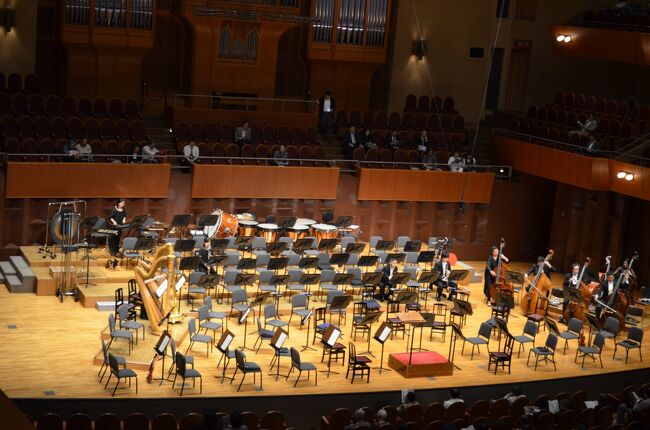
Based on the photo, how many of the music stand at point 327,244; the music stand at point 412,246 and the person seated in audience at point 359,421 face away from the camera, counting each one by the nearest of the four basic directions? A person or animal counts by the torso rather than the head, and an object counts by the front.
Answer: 3

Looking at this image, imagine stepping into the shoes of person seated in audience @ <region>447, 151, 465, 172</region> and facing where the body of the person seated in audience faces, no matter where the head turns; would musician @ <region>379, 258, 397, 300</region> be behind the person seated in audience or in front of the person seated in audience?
in front

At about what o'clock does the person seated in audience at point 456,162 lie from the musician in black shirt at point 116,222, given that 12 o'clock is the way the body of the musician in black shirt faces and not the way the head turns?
The person seated in audience is roughly at 10 o'clock from the musician in black shirt.

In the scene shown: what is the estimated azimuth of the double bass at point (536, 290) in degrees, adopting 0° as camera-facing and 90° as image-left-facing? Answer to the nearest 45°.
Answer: approximately 45°

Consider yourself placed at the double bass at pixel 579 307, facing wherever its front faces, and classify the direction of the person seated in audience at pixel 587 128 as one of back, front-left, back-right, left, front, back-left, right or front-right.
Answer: back-right

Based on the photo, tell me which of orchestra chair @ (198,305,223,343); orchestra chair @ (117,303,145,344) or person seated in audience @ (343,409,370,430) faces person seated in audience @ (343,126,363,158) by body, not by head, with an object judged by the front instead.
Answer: person seated in audience @ (343,409,370,430)

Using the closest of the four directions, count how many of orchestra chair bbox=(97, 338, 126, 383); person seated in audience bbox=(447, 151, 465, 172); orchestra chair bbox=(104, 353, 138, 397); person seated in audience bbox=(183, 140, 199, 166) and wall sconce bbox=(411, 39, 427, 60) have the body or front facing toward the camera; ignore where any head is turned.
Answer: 3

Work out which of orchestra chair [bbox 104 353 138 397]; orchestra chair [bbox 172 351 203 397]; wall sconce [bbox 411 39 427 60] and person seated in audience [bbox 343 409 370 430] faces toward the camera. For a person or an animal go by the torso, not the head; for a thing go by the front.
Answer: the wall sconce

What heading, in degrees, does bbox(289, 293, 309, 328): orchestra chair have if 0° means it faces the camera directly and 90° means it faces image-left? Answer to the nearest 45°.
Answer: approximately 315°

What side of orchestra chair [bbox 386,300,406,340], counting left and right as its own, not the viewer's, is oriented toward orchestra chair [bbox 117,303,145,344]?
right

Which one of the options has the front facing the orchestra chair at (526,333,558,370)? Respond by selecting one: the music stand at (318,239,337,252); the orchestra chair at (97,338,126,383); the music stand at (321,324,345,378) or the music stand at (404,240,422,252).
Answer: the orchestra chair at (97,338,126,383)

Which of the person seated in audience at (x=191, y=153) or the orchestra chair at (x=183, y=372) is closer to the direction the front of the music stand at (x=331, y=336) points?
the orchestra chair

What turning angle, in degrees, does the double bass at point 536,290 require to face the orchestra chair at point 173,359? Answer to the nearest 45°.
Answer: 0° — it already faces it

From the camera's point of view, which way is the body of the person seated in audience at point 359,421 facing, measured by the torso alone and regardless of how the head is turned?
away from the camera

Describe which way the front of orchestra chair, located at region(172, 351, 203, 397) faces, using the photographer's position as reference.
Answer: facing to the right of the viewer

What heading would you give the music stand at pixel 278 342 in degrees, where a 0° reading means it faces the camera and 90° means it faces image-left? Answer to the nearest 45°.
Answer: approximately 45°

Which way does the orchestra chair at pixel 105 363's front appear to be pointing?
to the viewer's right
